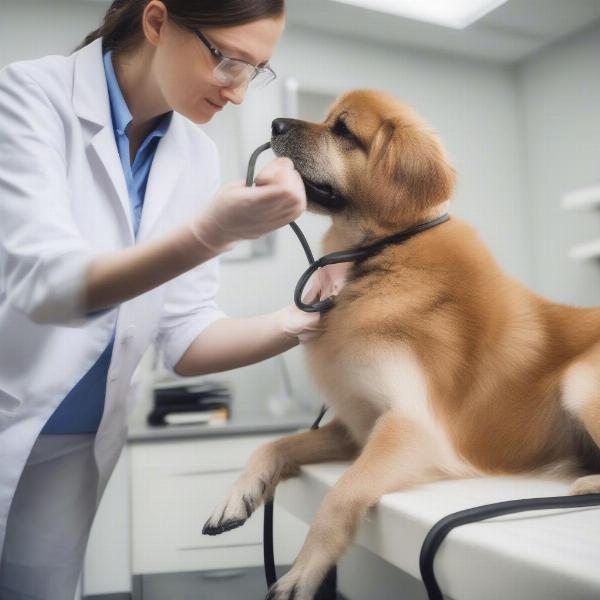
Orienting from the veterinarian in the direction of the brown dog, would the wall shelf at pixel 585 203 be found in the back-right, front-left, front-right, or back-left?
front-left

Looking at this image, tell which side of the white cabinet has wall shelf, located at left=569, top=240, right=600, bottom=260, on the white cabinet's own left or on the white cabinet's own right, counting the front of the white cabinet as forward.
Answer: on the white cabinet's own left

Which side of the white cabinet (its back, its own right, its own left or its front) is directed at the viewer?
front

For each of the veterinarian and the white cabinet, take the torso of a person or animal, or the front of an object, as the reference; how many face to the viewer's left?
0

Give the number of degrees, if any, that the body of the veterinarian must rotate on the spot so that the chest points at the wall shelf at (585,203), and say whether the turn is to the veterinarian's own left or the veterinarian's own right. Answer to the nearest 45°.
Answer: approximately 90° to the veterinarian's own left

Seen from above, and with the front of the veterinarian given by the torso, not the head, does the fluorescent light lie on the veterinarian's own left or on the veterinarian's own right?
on the veterinarian's own left

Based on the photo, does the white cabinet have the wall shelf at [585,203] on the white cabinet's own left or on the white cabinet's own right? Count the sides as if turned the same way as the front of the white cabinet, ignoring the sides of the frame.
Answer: on the white cabinet's own left
